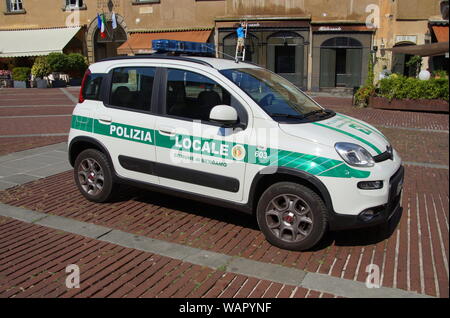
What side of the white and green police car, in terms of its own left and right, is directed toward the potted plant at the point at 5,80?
back

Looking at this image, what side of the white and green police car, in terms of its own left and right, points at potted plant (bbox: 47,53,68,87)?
back

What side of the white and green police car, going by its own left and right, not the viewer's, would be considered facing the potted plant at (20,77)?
back

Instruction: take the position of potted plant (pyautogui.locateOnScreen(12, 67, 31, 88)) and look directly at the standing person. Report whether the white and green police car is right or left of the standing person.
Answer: right

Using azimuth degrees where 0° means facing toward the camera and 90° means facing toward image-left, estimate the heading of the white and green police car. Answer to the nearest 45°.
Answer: approximately 315°

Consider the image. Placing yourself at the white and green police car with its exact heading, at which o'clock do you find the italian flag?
The italian flag is roughly at 7 o'clock from the white and green police car.
